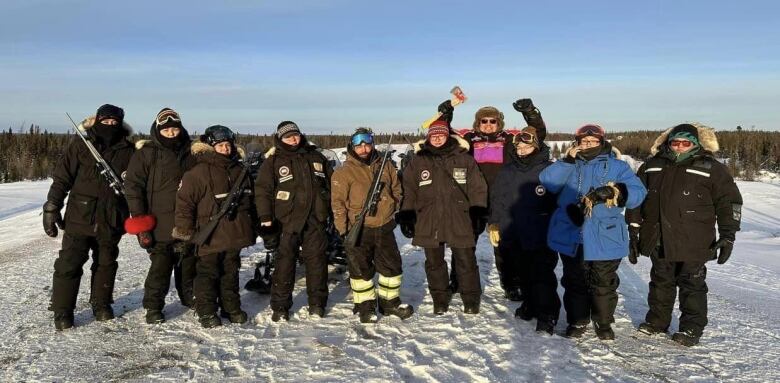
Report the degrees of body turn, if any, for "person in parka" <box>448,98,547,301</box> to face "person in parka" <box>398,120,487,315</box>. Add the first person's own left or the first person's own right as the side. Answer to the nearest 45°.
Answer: approximately 45° to the first person's own right

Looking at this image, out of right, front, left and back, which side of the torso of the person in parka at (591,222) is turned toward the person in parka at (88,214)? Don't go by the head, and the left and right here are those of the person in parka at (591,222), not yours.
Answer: right

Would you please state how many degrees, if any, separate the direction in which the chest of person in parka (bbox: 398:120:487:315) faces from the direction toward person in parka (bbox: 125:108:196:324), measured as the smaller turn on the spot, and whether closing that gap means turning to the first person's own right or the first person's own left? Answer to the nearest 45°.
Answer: approximately 90° to the first person's own right

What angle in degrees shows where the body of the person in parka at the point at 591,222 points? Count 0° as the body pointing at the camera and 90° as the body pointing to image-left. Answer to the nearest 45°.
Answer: approximately 0°

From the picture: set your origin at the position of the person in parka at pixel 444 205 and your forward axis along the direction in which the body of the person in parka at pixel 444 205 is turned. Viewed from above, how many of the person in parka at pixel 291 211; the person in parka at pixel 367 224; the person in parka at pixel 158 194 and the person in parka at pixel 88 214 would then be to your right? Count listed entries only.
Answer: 4

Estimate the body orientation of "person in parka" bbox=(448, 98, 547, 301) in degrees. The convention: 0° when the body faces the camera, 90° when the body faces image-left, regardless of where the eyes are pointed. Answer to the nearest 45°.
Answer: approximately 0°

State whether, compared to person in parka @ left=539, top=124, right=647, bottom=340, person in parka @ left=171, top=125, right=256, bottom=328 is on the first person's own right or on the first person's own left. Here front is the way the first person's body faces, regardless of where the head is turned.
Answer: on the first person's own right

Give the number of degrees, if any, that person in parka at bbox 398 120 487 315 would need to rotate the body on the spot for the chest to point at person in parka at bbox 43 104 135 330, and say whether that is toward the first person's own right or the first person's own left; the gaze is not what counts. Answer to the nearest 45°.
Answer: approximately 90° to the first person's own right
